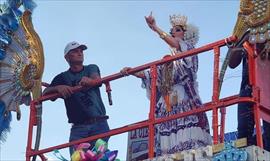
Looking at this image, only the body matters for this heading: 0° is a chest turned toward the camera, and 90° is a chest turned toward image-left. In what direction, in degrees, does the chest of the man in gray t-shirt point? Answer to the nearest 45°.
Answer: approximately 0°
